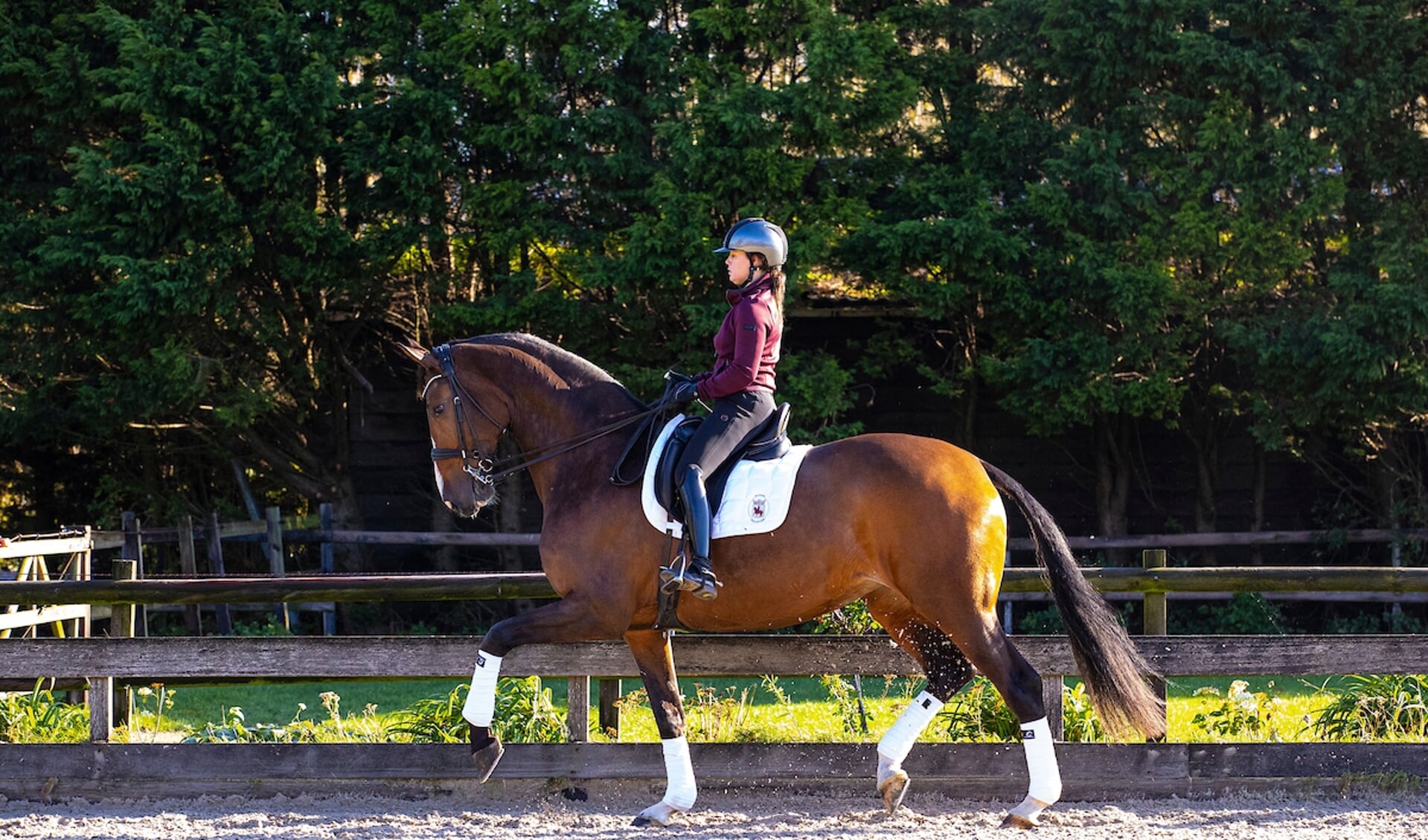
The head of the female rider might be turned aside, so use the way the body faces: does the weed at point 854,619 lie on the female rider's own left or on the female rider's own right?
on the female rider's own right

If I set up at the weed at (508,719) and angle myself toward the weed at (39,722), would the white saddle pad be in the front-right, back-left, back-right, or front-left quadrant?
back-left

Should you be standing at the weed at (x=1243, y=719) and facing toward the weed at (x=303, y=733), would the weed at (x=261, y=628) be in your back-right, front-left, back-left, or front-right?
front-right

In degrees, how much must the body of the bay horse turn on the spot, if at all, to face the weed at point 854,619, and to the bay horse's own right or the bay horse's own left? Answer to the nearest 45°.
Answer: approximately 90° to the bay horse's own right

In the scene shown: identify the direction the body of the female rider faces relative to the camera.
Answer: to the viewer's left

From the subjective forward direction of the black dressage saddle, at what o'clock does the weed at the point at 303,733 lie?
The weed is roughly at 1 o'clock from the black dressage saddle.

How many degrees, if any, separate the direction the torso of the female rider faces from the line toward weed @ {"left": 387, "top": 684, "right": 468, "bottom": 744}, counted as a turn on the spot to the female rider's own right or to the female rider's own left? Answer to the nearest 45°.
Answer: approximately 45° to the female rider's own right

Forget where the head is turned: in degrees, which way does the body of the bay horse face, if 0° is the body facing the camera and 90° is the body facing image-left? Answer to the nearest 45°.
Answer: approximately 90°

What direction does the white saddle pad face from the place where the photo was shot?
facing to the left of the viewer

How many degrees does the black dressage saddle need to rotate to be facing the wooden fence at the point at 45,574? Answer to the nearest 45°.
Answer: approximately 45° to its right

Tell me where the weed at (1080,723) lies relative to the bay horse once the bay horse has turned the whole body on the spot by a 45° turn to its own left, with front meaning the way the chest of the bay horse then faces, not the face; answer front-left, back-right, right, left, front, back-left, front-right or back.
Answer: back

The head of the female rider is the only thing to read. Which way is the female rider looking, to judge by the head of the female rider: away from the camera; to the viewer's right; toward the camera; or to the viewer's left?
to the viewer's left

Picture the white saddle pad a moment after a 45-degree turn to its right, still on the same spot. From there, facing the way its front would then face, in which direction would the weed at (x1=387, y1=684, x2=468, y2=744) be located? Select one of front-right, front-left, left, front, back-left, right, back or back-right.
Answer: front

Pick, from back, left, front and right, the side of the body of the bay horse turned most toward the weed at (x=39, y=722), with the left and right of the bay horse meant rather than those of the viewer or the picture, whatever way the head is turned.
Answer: front

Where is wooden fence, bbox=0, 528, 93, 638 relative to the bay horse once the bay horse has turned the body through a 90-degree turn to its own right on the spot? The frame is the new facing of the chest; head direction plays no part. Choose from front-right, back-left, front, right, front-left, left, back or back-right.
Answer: front-left

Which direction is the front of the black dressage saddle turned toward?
to the viewer's left
